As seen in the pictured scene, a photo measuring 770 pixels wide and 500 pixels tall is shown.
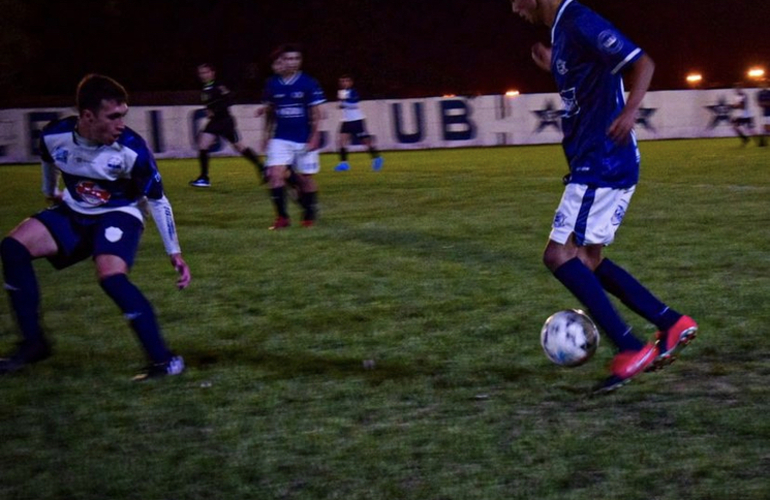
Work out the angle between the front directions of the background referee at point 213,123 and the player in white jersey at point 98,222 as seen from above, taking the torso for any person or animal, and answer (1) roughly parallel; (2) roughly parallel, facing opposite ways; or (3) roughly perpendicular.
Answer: roughly perpendicular

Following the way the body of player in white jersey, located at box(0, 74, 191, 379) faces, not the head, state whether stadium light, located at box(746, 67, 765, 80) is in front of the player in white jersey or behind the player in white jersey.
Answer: behind

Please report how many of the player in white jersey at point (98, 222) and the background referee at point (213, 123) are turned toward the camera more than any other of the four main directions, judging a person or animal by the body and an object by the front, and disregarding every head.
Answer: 1

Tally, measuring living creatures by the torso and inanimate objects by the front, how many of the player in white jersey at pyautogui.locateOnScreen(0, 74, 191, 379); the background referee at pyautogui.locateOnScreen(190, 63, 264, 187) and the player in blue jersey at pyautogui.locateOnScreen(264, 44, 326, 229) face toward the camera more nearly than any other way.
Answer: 2

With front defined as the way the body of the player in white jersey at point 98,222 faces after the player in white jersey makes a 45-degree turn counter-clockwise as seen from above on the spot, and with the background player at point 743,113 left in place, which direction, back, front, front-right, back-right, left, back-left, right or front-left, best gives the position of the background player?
left

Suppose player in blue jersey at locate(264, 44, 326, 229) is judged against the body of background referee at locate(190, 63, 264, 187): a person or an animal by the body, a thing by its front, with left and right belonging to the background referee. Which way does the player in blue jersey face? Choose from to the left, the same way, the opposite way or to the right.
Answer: to the left

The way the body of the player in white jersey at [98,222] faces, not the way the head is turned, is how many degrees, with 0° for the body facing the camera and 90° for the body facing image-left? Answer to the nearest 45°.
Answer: approximately 0°

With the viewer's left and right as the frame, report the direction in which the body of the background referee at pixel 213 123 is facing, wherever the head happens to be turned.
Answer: facing to the left of the viewer
